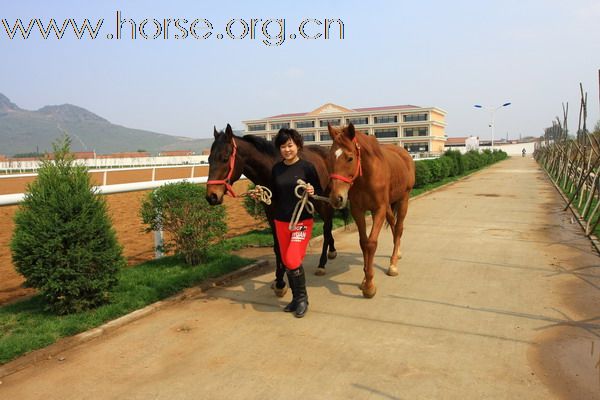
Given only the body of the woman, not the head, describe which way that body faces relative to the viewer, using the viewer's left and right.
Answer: facing the viewer

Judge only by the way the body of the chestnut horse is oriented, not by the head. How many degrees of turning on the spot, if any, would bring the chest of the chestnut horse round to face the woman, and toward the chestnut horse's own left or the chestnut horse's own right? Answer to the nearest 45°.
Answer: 0° — it already faces them

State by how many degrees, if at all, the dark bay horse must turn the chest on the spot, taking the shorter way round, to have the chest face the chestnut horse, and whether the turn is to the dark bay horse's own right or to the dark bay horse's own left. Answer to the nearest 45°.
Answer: approximately 135° to the dark bay horse's own left

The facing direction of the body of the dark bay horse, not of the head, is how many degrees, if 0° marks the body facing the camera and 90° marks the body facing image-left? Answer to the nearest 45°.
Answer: approximately 45°

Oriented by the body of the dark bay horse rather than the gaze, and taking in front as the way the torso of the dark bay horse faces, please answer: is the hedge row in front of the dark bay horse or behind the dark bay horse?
behind

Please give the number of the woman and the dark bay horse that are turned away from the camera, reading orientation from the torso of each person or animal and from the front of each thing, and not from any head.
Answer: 0

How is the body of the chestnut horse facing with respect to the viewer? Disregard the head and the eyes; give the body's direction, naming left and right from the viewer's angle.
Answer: facing the viewer and to the left of the viewer
